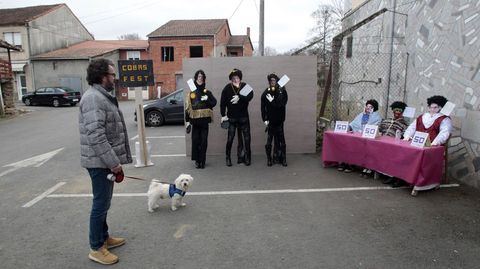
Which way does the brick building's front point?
toward the camera

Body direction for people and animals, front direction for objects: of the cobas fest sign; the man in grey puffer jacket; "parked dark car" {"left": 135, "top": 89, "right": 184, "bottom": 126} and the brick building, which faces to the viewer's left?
the parked dark car

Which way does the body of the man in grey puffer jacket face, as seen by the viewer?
to the viewer's right

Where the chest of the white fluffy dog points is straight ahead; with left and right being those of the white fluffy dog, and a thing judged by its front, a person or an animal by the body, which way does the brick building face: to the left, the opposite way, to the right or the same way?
to the right

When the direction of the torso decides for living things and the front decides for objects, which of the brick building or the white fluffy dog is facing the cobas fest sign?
the brick building

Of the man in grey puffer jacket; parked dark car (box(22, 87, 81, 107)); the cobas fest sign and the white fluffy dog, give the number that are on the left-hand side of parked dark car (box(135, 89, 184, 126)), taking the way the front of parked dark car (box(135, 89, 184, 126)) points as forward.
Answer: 3

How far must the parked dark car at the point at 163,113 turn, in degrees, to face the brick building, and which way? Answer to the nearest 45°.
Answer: approximately 90° to its right

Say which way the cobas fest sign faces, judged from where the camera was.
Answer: facing the viewer

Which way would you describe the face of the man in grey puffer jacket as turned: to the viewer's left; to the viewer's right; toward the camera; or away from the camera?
to the viewer's right

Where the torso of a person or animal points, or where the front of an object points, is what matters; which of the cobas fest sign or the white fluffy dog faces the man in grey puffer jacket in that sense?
the cobas fest sign

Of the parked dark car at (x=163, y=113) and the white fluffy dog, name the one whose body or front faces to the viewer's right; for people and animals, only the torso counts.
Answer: the white fluffy dog

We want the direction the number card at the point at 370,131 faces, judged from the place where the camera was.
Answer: facing the viewer and to the left of the viewer

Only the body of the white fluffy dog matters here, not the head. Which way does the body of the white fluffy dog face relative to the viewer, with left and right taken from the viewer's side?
facing to the right of the viewer

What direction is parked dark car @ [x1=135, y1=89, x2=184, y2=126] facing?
to the viewer's left

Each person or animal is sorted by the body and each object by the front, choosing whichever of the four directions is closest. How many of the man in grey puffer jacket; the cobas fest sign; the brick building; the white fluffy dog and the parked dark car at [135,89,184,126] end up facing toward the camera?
2

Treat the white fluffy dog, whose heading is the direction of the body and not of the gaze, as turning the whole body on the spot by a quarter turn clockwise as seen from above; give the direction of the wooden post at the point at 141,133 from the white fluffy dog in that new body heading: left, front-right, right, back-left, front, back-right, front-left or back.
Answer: back
